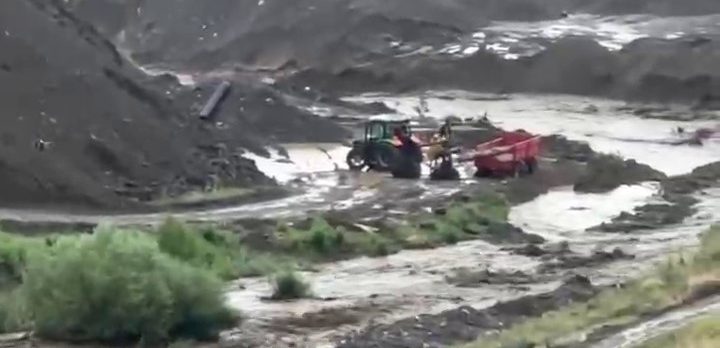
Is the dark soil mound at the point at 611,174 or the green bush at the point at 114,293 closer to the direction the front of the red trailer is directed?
the green bush

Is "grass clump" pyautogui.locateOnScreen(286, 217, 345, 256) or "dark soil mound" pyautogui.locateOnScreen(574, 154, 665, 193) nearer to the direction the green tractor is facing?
the grass clump

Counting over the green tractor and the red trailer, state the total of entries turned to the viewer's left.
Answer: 2

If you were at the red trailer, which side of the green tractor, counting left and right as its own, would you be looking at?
back

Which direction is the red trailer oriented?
to the viewer's left

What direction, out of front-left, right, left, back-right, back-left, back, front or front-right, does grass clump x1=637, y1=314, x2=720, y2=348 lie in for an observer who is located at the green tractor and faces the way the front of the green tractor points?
left

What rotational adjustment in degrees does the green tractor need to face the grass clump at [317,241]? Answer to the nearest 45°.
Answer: approximately 90° to its left

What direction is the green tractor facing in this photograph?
to the viewer's left
